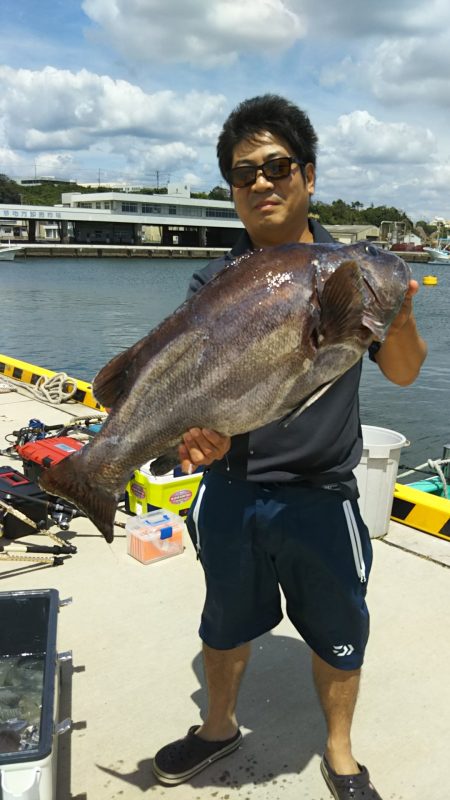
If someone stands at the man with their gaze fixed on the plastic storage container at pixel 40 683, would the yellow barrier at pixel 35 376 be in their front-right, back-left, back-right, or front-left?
front-right

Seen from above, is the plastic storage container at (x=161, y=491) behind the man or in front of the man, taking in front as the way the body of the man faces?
behind

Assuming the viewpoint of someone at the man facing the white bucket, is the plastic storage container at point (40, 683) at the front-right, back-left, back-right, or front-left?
back-left

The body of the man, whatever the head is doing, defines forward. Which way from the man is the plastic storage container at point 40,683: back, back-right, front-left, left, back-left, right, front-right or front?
right

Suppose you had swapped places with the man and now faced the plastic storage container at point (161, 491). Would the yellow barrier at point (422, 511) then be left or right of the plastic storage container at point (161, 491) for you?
right

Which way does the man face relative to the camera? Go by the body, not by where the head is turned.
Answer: toward the camera

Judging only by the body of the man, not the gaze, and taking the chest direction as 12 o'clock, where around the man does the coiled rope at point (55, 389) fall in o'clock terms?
The coiled rope is roughly at 5 o'clock from the man.

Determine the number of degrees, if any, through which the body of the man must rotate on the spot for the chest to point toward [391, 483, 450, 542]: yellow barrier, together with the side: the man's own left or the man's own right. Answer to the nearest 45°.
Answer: approximately 180°

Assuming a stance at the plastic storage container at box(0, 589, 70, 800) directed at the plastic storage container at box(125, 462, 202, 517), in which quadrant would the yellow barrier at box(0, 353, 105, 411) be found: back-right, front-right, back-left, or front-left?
front-left

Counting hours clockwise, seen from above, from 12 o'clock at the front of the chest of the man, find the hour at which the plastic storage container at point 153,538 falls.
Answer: The plastic storage container is roughly at 5 o'clock from the man.

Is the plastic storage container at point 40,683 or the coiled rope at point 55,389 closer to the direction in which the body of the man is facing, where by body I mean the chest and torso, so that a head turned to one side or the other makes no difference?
the plastic storage container
